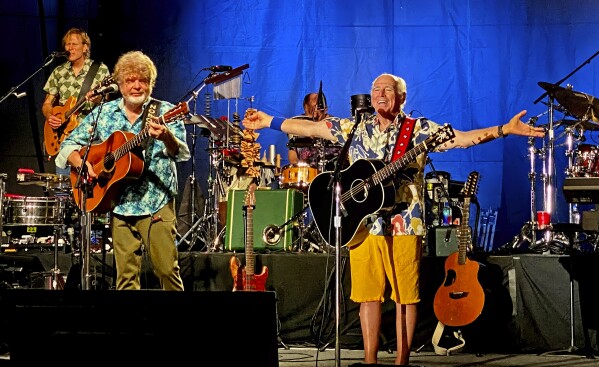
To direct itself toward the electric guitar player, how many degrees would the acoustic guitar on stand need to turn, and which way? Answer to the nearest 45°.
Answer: approximately 90° to its right

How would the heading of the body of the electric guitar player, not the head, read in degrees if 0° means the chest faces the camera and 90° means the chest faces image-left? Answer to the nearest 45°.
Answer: approximately 45°

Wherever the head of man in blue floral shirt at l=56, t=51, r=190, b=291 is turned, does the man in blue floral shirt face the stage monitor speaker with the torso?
yes

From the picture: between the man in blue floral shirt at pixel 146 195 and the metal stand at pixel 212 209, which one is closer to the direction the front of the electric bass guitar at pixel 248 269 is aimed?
the man in blue floral shirt

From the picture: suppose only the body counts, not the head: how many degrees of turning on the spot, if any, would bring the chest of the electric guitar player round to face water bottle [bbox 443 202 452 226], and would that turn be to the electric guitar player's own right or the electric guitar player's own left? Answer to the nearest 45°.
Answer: approximately 135° to the electric guitar player's own left

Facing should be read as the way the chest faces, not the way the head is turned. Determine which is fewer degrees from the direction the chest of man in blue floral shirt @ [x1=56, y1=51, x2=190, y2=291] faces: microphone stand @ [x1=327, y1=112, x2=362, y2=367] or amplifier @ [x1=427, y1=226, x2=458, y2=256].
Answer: the microphone stand
